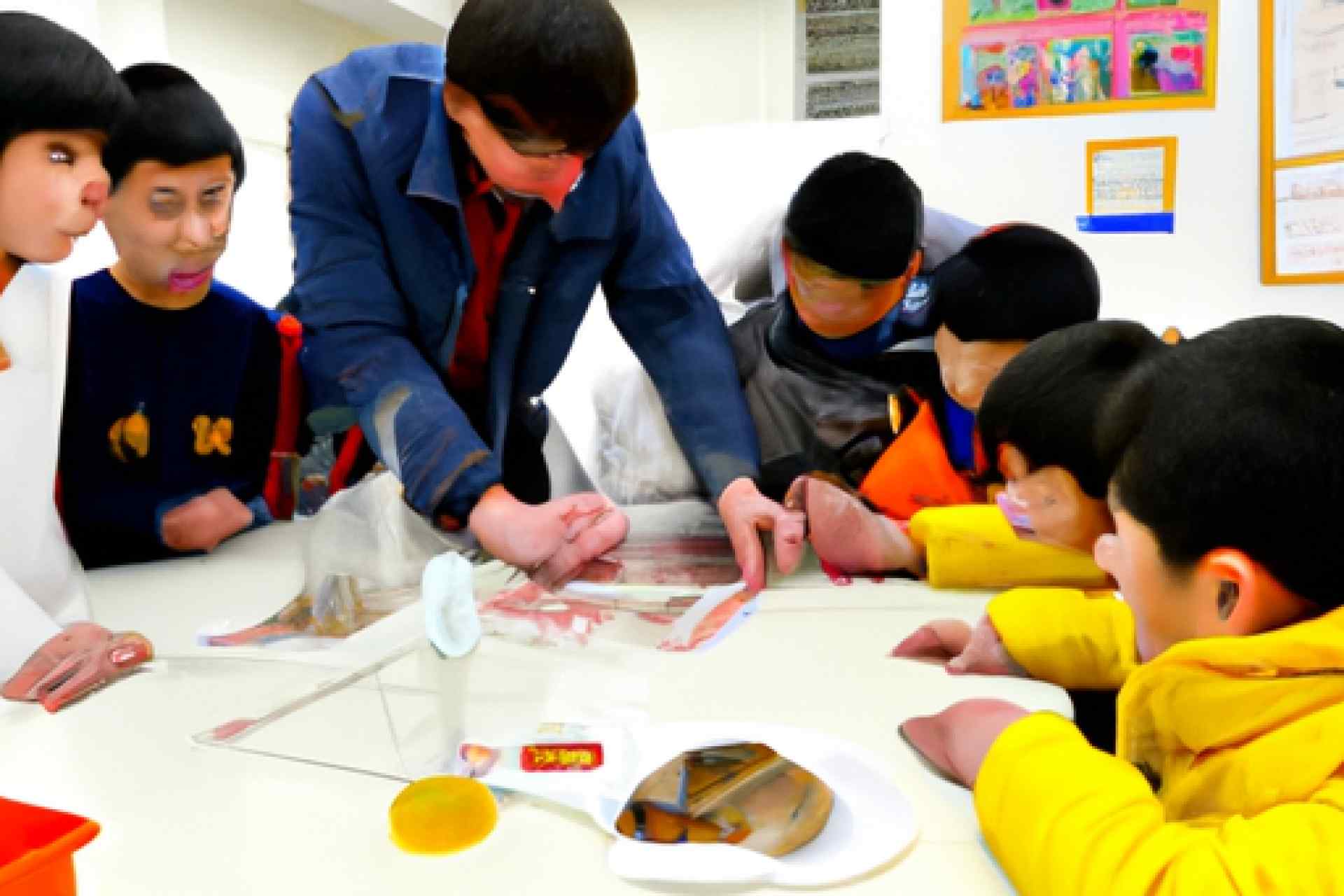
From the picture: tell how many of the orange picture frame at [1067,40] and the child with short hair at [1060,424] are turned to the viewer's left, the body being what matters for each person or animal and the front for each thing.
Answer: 1

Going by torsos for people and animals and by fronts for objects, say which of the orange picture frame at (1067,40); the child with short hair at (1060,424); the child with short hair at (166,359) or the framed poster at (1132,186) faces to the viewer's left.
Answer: the child with short hair at (1060,424)

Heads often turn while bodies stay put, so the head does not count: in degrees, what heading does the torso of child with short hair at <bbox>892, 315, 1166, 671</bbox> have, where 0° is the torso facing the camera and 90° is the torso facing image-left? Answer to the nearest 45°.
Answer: approximately 90°

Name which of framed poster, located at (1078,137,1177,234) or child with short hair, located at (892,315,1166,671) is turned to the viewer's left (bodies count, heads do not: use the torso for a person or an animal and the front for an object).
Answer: the child with short hair

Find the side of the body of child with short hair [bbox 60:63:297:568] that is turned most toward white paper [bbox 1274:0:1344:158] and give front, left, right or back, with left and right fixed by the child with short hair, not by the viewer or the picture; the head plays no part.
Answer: left

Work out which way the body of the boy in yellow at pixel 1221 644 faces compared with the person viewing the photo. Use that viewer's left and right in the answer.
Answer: facing to the left of the viewer

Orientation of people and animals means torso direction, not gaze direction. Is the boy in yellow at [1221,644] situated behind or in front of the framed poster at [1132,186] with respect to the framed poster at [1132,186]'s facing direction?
in front

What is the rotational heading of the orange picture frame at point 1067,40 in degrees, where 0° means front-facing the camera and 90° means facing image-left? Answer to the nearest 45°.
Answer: approximately 0°

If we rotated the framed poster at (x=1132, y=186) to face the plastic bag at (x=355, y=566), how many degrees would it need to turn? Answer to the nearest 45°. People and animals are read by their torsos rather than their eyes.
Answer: approximately 45° to its right
